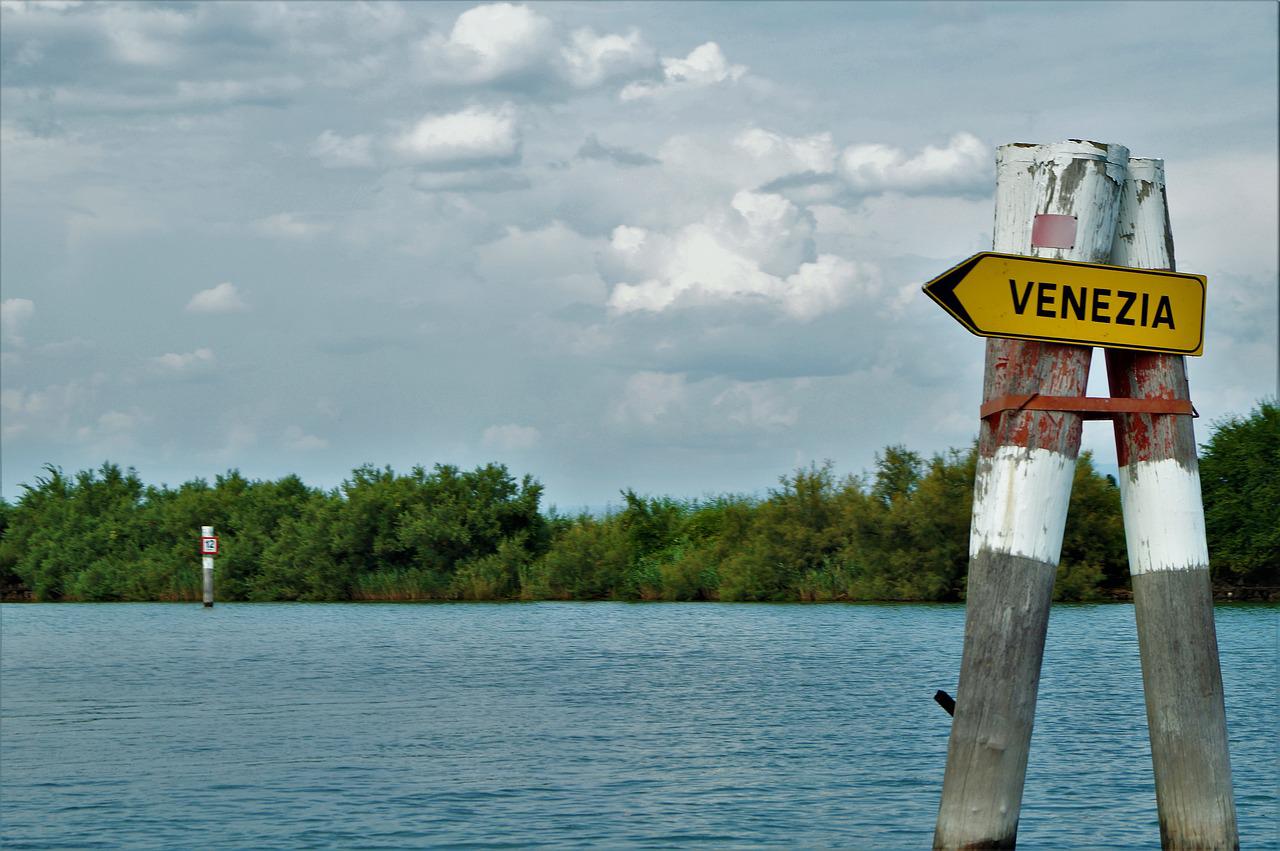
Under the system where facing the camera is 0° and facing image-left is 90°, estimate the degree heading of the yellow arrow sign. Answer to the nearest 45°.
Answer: approximately 0°
